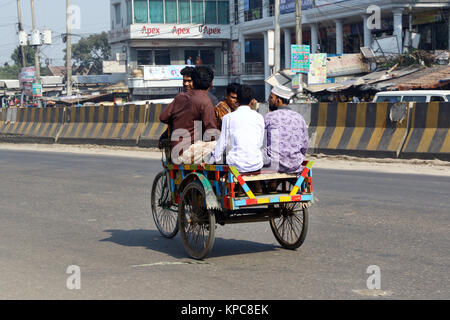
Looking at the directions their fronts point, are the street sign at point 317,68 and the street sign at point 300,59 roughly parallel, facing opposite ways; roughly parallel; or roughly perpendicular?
roughly parallel

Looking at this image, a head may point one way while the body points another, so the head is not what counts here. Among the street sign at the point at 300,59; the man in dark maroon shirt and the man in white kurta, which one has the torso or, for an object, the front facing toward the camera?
the street sign

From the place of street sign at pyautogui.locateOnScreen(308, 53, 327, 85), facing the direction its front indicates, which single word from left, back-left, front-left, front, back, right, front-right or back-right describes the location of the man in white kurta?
front

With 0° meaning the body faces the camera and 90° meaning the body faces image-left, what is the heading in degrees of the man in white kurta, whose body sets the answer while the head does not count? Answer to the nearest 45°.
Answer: approximately 180°

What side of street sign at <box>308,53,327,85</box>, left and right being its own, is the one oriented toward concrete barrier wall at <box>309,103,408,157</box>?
front

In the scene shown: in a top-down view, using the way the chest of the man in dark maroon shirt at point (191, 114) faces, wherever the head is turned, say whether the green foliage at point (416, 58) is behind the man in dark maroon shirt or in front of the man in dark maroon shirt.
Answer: in front

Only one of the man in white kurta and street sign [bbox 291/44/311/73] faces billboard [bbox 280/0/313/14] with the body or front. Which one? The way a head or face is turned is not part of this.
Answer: the man in white kurta

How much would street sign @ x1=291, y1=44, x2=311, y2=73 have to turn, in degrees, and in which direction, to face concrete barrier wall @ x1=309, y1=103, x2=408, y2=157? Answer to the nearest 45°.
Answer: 0° — it already faces it

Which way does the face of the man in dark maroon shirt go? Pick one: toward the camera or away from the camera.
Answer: away from the camera

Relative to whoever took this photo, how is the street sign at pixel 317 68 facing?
facing the viewer

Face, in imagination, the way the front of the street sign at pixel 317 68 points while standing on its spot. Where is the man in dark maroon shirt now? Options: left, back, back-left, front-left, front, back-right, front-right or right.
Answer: front

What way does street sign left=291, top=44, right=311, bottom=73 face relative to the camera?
toward the camera

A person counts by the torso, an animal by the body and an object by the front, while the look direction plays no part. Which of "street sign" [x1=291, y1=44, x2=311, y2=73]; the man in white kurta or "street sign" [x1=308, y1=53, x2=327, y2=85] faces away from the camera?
the man in white kurta

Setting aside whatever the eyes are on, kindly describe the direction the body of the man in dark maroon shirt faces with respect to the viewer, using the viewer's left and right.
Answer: facing away from the viewer and to the right of the viewer

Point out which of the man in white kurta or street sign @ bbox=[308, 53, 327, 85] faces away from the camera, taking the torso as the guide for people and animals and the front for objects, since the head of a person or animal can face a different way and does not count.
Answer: the man in white kurta
